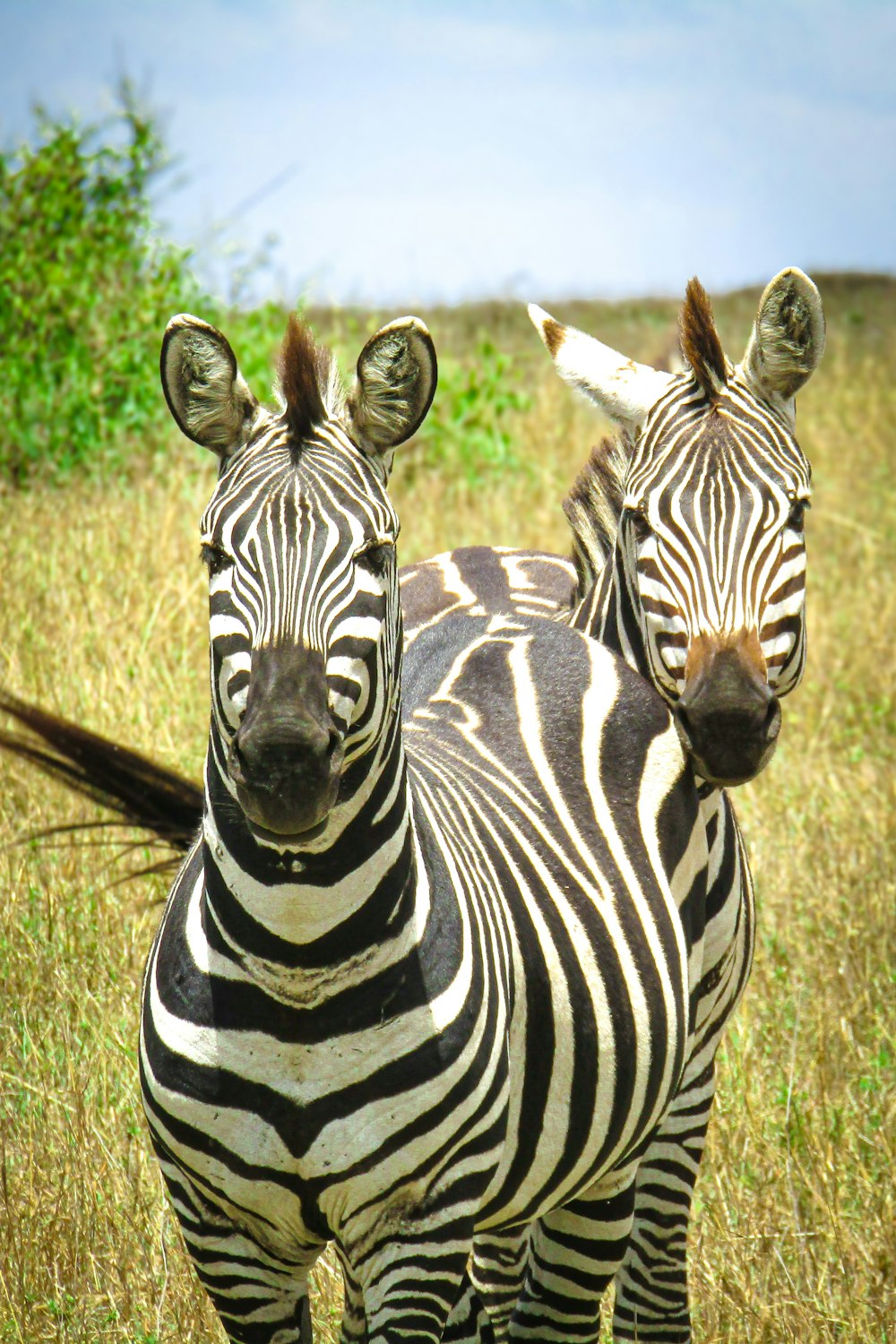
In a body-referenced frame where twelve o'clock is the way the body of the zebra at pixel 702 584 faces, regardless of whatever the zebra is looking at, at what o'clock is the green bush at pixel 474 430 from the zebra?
The green bush is roughly at 7 o'clock from the zebra.

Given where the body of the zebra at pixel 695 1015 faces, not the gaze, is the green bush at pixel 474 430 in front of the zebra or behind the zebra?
behind

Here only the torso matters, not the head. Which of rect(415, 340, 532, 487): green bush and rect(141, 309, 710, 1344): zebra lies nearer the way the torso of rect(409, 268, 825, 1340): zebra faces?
the zebra

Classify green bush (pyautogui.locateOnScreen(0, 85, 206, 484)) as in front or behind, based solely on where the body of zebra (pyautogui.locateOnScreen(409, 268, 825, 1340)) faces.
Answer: behind

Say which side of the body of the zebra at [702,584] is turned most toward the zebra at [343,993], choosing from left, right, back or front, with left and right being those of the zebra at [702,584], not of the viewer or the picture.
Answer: right

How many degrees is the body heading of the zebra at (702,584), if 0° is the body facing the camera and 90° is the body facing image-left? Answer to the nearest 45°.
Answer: approximately 315°

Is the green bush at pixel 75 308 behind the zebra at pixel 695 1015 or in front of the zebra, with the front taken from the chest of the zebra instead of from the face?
behind
